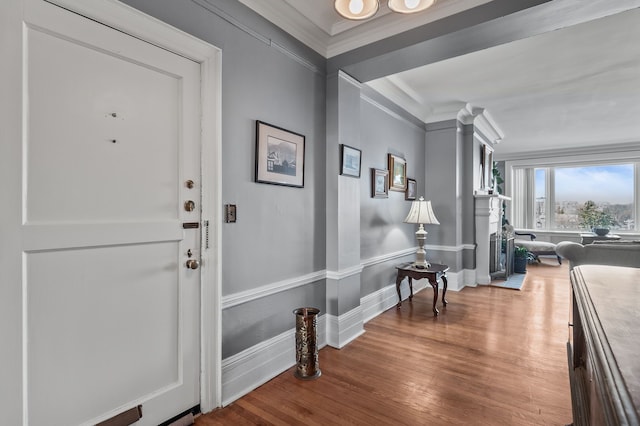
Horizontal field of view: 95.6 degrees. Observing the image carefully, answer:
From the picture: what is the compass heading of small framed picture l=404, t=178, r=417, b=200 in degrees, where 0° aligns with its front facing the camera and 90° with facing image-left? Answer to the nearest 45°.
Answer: approximately 315°

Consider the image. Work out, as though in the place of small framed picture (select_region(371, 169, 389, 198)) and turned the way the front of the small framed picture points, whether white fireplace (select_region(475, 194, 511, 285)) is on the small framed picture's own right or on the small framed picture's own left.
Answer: on the small framed picture's own left

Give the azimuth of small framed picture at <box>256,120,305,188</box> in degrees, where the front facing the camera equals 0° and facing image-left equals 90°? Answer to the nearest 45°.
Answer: approximately 315°

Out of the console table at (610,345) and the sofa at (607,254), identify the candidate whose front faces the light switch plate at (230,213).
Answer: the console table

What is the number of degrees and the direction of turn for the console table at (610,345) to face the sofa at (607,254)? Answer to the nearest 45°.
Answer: approximately 90° to its right

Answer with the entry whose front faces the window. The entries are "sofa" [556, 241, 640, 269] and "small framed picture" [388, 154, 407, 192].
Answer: the sofa

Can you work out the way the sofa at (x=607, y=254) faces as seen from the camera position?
facing away from the viewer

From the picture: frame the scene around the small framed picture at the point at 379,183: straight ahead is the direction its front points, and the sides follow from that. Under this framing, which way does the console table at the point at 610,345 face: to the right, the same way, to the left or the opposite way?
the opposite way

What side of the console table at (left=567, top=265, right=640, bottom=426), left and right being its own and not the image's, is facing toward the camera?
left

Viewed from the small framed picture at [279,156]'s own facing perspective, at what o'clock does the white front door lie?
The white front door is roughly at 3 o'clock from the small framed picture.

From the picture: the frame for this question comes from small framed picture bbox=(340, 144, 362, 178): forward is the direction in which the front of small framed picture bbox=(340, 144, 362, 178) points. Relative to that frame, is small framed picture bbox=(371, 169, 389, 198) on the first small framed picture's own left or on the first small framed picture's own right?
on the first small framed picture's own left

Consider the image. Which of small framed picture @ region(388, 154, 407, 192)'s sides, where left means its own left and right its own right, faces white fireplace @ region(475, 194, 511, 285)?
left

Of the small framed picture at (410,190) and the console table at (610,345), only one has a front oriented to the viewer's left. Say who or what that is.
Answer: the console table
